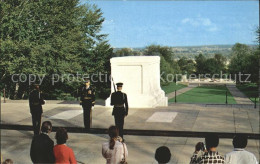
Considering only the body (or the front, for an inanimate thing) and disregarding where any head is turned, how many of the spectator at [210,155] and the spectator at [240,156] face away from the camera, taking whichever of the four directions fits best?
2

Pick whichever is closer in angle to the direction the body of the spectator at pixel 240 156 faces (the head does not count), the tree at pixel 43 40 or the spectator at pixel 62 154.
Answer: the tree

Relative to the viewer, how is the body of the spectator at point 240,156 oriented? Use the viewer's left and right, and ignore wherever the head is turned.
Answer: facing away from the viewer

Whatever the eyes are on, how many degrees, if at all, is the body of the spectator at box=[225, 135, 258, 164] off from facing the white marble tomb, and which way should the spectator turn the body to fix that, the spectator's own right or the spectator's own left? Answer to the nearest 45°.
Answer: approximately 45° to the spectator's own left

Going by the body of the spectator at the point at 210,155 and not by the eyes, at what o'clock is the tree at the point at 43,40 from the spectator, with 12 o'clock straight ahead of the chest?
The tree is roughly at 11 o'clock from the spectator.

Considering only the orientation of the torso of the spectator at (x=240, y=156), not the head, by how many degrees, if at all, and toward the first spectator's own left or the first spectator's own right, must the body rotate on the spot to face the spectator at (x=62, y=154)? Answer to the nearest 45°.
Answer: approximately 90° to the first spectator's own left

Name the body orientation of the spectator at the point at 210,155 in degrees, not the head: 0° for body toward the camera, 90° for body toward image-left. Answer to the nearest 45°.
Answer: approximately 180°

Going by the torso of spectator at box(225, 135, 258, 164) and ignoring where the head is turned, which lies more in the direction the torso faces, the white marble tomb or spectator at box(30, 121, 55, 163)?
the white marble tomb
